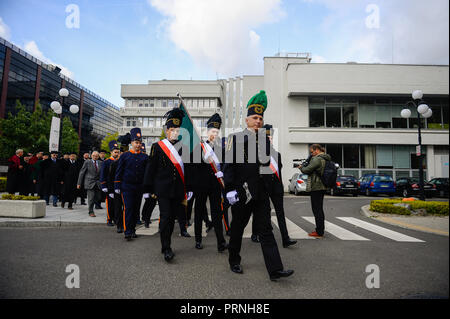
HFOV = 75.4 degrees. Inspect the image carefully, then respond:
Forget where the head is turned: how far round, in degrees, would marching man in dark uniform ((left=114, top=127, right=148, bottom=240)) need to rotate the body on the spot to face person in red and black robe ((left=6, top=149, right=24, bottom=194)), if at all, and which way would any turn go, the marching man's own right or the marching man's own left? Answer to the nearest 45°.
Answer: approximately 180°

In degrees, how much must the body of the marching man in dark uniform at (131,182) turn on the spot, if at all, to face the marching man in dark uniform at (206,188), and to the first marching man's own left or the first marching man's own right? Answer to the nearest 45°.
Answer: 0° — they already face them

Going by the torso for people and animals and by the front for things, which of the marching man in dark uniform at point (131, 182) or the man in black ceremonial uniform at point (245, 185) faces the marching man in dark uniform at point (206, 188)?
the marching man in dark uniform at point (131, 182)

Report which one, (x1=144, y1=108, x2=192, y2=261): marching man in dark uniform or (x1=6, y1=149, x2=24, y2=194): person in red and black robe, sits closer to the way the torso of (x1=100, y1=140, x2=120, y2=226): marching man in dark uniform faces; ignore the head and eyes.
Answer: the marching man in dark uniform

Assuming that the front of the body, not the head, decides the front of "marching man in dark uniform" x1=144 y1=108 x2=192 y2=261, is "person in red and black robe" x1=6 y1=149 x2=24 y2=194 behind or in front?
behind

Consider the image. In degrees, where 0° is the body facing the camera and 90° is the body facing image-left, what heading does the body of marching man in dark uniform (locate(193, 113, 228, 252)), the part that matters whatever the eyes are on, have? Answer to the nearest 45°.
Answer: approximately 315°

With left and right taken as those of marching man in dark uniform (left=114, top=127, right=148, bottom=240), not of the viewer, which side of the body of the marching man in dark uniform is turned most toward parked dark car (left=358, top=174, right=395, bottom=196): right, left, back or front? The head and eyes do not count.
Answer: left

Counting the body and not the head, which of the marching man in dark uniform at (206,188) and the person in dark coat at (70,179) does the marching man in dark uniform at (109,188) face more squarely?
the marching man in dark uniform
